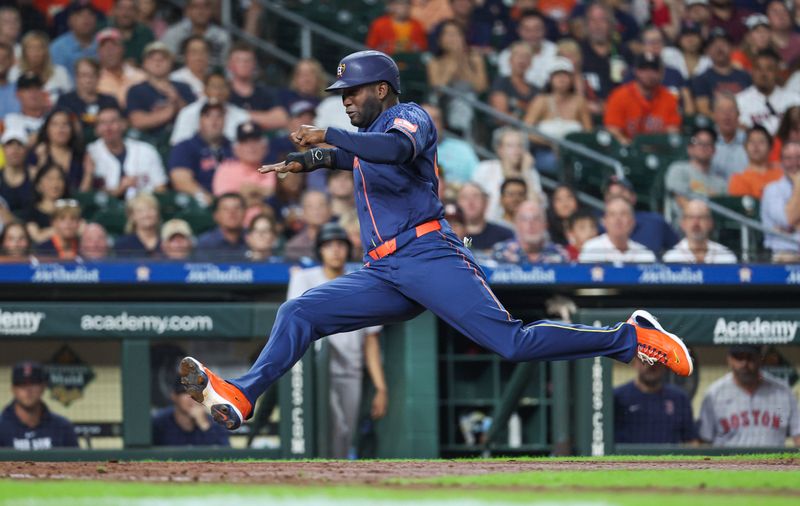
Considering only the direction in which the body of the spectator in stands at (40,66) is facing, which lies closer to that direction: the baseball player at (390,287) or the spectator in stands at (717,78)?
the baseball player

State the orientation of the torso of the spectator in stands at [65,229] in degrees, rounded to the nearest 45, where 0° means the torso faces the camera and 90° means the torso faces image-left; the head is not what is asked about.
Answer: approximately 0°

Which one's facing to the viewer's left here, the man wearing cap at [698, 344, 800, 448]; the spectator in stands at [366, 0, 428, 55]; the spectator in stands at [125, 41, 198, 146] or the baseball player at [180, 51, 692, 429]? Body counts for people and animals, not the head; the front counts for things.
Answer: the baseball player

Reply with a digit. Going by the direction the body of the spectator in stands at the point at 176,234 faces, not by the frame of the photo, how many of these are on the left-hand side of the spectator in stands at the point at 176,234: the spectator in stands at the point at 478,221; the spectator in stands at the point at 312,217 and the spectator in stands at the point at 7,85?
2

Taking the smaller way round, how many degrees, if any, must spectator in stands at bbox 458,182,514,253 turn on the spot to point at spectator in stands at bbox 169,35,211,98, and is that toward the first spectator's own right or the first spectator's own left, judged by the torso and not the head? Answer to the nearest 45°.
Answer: approximately 135° to the first spectator's own right

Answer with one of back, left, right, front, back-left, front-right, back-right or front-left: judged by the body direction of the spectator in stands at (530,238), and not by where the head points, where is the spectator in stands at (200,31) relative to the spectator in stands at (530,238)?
back-right

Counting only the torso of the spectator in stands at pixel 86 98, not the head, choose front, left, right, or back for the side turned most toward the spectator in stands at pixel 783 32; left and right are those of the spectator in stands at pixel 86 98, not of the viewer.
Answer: left

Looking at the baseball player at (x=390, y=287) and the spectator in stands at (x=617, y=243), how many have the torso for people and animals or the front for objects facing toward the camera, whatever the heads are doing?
1

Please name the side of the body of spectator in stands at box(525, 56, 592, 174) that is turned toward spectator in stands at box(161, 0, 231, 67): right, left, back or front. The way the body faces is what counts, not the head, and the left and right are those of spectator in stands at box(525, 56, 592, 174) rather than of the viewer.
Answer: right
